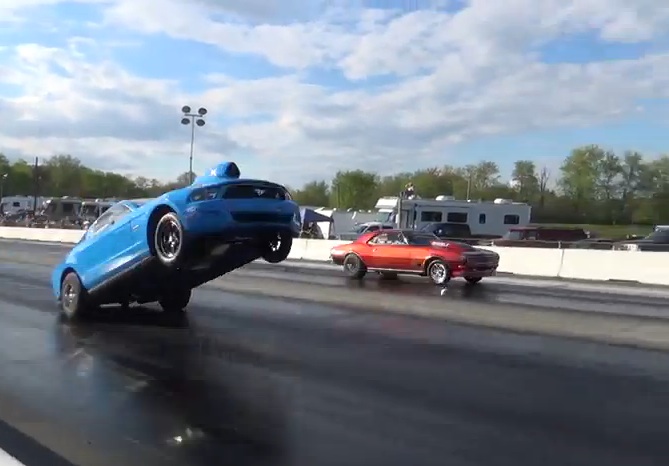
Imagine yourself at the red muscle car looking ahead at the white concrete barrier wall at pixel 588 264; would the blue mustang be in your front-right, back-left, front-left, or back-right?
back-right

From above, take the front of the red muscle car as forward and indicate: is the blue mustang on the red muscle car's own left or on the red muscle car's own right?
on the red muscle car's own right

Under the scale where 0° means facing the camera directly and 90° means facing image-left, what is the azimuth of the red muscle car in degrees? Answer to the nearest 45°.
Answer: approximately 315°

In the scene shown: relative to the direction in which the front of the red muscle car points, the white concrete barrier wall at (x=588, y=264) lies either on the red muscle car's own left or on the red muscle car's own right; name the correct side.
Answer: on the red muscle car's own left
